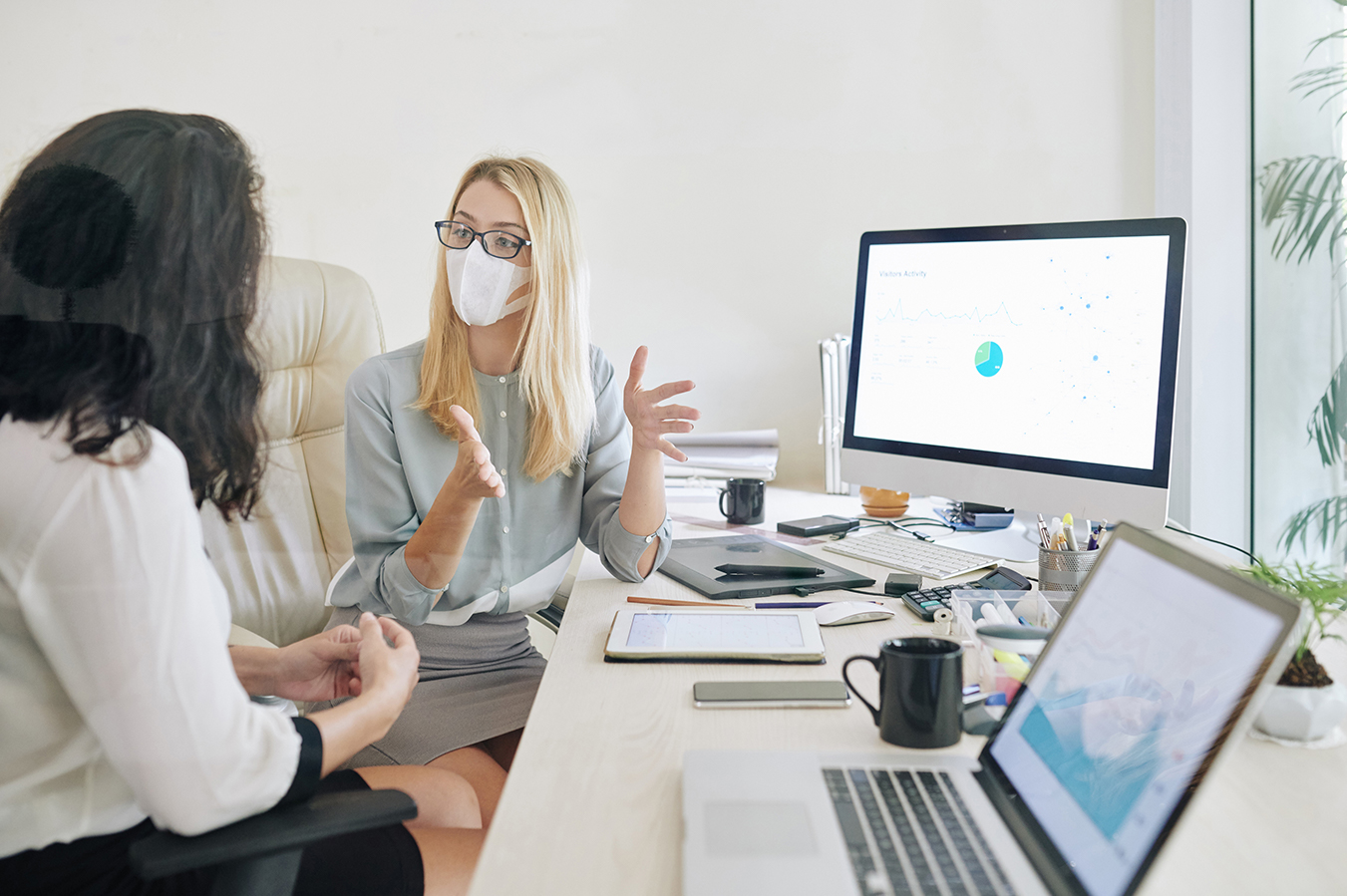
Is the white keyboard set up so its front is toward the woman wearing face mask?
yes

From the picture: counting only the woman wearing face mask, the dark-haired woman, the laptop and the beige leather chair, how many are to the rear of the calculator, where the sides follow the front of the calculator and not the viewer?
0

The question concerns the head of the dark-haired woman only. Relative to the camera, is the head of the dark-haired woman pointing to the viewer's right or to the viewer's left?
to the viewer's right

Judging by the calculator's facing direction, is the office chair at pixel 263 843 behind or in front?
in front

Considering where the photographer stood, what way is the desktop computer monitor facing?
facing the viewer and to the left of the viewer

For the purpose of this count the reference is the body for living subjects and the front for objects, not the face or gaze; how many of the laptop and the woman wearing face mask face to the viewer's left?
1

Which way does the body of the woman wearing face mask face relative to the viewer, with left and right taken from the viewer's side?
facing the viewer

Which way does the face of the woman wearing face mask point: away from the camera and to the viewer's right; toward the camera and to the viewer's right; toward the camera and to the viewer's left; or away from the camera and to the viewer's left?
toward the camera and to the viewer's left

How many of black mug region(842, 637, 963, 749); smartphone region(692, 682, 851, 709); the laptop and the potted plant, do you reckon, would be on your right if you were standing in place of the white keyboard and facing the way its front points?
0

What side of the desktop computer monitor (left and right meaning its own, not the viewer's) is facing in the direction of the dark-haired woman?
front

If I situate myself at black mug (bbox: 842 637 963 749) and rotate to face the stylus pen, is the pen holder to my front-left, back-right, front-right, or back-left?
front-right
